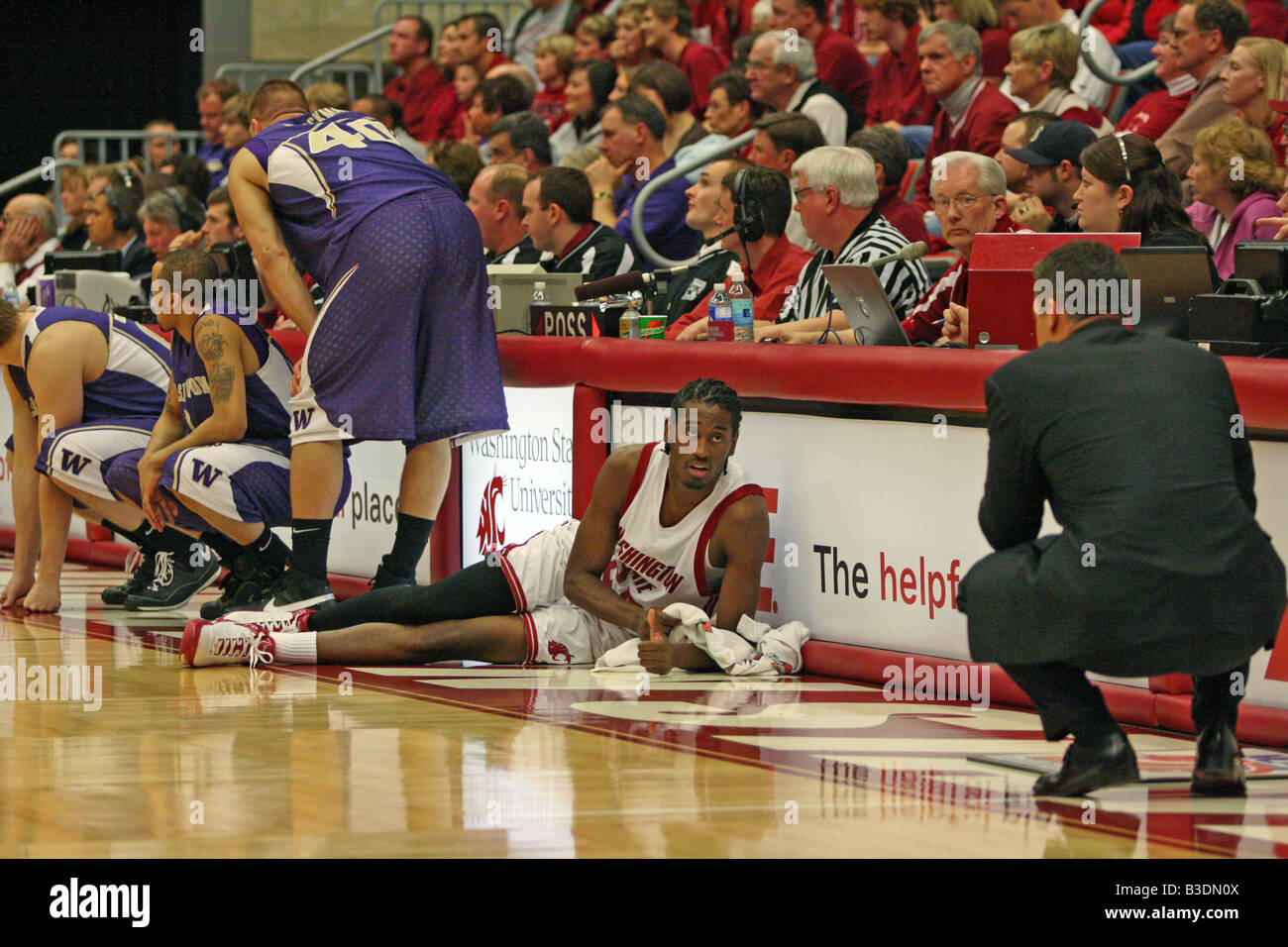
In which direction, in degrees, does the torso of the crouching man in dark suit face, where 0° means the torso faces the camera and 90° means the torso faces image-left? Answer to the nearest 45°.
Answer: approximately 135°

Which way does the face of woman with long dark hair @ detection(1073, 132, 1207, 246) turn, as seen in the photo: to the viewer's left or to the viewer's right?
to the viewer's left

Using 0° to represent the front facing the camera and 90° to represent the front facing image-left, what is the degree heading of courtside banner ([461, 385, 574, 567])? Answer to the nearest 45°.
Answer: approximately 45°

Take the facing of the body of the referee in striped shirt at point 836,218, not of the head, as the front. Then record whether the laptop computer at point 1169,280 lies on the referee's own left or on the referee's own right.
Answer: on the referee's own left

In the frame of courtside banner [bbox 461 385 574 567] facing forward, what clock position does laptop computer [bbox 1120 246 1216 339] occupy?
The laptop computer is roughly at 9 o'clock from the courtside banner.

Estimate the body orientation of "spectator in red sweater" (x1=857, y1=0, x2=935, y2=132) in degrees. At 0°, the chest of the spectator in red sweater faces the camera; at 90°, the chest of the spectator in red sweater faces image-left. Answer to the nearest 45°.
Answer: approximately 45°

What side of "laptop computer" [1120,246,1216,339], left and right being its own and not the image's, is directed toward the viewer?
back

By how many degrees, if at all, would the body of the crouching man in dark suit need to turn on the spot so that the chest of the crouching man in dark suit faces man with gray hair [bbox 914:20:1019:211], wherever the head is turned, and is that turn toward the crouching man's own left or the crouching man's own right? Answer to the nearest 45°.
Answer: approximately 45° to the crouching man's own right

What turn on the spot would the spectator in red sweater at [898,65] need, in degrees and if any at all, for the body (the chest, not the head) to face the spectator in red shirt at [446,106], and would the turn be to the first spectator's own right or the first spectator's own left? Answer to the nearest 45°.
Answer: approximately 90° to the first spectator's own right

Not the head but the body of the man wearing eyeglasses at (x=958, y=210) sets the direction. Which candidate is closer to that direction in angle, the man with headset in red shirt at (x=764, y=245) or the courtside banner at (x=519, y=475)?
the courtside banner

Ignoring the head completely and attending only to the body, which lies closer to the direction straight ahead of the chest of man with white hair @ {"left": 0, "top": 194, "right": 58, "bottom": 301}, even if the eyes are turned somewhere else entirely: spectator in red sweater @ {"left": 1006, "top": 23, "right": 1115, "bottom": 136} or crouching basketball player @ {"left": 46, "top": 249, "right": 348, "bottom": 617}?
the crouching basketball player

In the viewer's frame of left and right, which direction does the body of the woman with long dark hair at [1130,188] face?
facing to the left of the viewer

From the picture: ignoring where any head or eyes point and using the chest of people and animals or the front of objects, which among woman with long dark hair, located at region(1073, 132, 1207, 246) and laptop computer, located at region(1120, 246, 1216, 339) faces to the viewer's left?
the woman with long dark hair

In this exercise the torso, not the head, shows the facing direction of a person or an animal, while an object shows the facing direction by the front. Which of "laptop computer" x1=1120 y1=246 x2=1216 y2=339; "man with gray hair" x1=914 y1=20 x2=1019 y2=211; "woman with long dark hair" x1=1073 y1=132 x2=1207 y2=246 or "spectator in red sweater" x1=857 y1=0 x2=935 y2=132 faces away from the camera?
the laptop computer

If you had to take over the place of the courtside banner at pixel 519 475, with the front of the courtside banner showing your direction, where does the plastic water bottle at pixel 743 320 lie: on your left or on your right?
on your left

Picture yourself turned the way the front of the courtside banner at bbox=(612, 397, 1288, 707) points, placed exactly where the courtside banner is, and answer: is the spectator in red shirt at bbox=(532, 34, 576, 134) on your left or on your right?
on your right
